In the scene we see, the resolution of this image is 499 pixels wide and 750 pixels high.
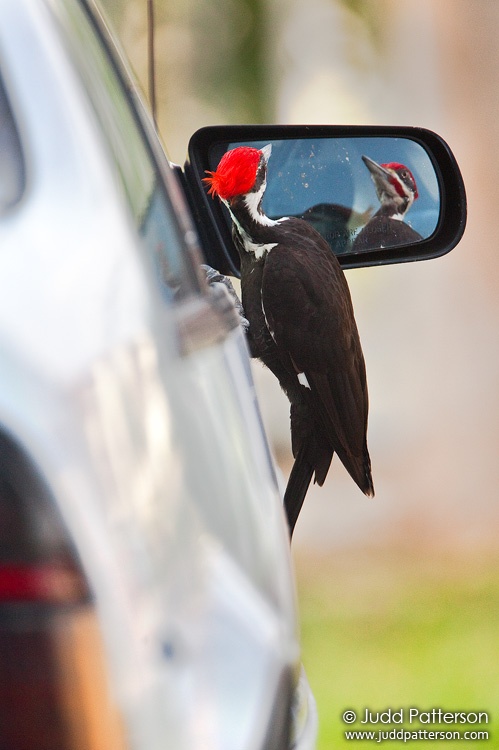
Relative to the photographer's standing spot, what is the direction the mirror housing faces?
facing the viewer
